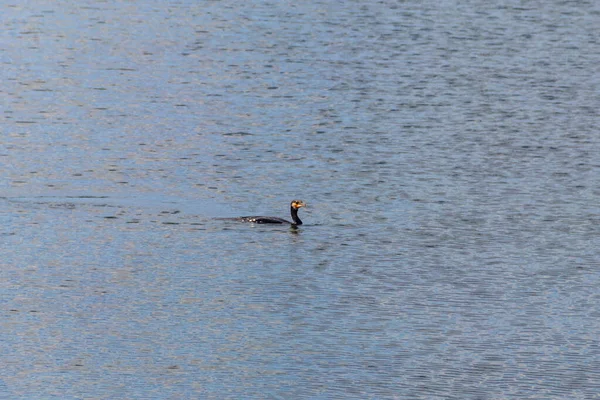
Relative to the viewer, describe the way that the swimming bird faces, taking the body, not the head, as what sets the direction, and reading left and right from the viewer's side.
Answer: facing to the right of the viewer
